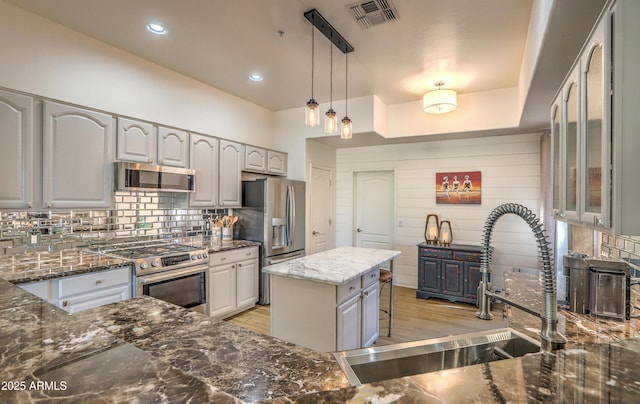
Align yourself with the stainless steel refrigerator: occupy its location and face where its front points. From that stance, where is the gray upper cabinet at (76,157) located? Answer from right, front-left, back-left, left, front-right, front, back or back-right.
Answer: right

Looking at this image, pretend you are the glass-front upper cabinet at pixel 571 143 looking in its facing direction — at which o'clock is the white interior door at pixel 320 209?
The white interior door is roughly at 1 o'clock from the glass-front upper cabinet.

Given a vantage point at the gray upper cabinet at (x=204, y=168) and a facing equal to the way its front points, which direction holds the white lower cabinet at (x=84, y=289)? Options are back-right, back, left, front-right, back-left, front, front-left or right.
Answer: right

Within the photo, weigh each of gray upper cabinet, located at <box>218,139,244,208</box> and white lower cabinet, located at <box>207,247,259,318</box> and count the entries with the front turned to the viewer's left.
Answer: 0

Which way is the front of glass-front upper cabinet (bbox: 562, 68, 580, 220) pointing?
to the viewer's left

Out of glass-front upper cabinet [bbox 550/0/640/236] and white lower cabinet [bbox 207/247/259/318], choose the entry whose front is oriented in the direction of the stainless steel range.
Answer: the glass-front upper cabinet

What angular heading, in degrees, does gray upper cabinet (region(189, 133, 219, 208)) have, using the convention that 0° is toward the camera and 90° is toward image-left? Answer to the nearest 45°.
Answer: approximately 315°

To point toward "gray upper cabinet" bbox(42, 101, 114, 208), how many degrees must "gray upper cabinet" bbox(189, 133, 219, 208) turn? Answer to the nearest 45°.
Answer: approximately 90° to its right
